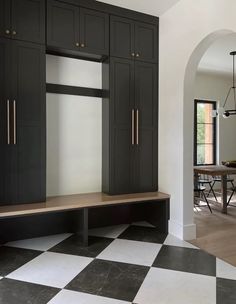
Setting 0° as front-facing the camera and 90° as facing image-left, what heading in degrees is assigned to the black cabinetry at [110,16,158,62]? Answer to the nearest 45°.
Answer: approximately 315°

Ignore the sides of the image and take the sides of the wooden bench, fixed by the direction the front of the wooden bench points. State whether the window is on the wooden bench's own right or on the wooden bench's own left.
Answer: on the wooden bench's own left

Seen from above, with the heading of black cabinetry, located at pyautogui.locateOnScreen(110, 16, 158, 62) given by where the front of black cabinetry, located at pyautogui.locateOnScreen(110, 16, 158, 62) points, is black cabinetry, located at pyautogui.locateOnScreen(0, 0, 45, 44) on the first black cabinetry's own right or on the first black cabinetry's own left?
on the first black cabinetry's own right

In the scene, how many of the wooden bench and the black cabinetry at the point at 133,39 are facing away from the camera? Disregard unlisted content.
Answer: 0

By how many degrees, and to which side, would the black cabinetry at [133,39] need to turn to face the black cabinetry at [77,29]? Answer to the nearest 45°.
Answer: approximately 90° to its right
